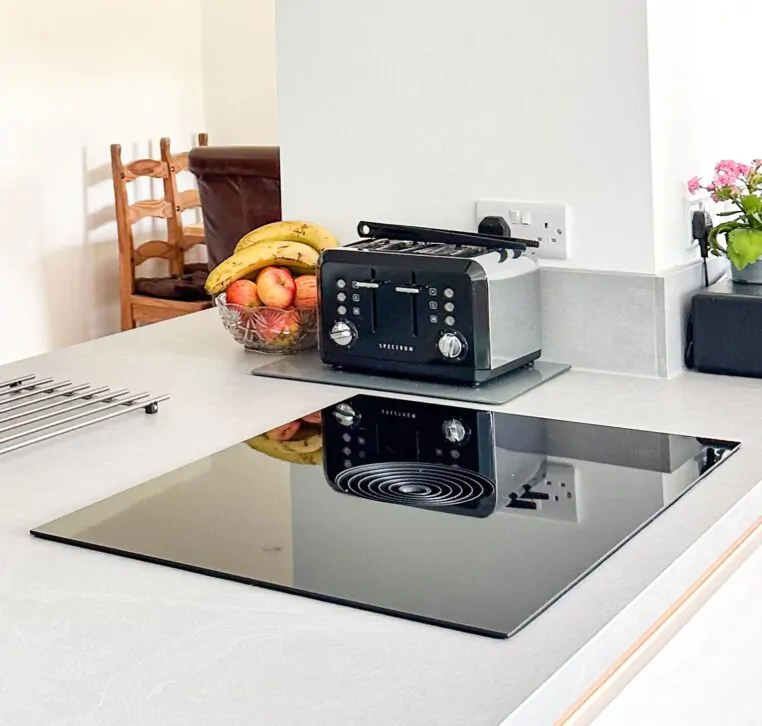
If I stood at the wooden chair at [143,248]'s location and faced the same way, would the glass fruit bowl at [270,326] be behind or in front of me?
in front

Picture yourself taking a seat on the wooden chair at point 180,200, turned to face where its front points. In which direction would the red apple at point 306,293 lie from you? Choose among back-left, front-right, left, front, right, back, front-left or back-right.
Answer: front-right

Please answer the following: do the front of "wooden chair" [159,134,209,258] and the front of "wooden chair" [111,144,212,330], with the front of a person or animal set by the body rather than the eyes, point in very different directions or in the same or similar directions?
same or similar directions

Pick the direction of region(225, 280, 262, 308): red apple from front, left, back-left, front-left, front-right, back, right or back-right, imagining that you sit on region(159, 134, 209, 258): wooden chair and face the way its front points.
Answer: front-right

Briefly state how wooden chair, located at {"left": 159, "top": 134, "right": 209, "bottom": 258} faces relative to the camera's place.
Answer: facing the viewer and to the right of the viewer

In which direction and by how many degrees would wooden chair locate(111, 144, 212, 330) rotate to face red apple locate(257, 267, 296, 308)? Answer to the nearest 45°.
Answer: approximately 45° to its right

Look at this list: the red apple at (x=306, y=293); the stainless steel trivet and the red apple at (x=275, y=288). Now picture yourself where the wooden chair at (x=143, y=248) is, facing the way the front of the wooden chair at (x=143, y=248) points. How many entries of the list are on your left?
0

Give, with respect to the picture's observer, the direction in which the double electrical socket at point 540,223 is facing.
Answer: facing the viewer

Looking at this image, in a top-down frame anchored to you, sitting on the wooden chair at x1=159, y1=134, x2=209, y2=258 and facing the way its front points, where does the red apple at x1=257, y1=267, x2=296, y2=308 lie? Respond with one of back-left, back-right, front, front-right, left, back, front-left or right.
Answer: front-right

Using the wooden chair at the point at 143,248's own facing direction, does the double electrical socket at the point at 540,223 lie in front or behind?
in front

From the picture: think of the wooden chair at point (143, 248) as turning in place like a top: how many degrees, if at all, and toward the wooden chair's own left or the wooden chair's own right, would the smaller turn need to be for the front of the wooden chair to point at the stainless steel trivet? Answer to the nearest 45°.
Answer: approximately 45° to the wooden chair's own right

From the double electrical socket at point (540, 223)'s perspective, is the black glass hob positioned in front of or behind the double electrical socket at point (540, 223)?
in front

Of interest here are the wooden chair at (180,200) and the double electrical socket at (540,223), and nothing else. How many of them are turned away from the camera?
0

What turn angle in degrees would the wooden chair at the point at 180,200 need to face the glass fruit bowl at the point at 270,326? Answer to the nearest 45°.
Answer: approximately 45° to its right

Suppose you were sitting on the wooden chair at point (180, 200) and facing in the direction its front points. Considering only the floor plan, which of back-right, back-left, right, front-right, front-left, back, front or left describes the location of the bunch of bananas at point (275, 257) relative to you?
front-right
